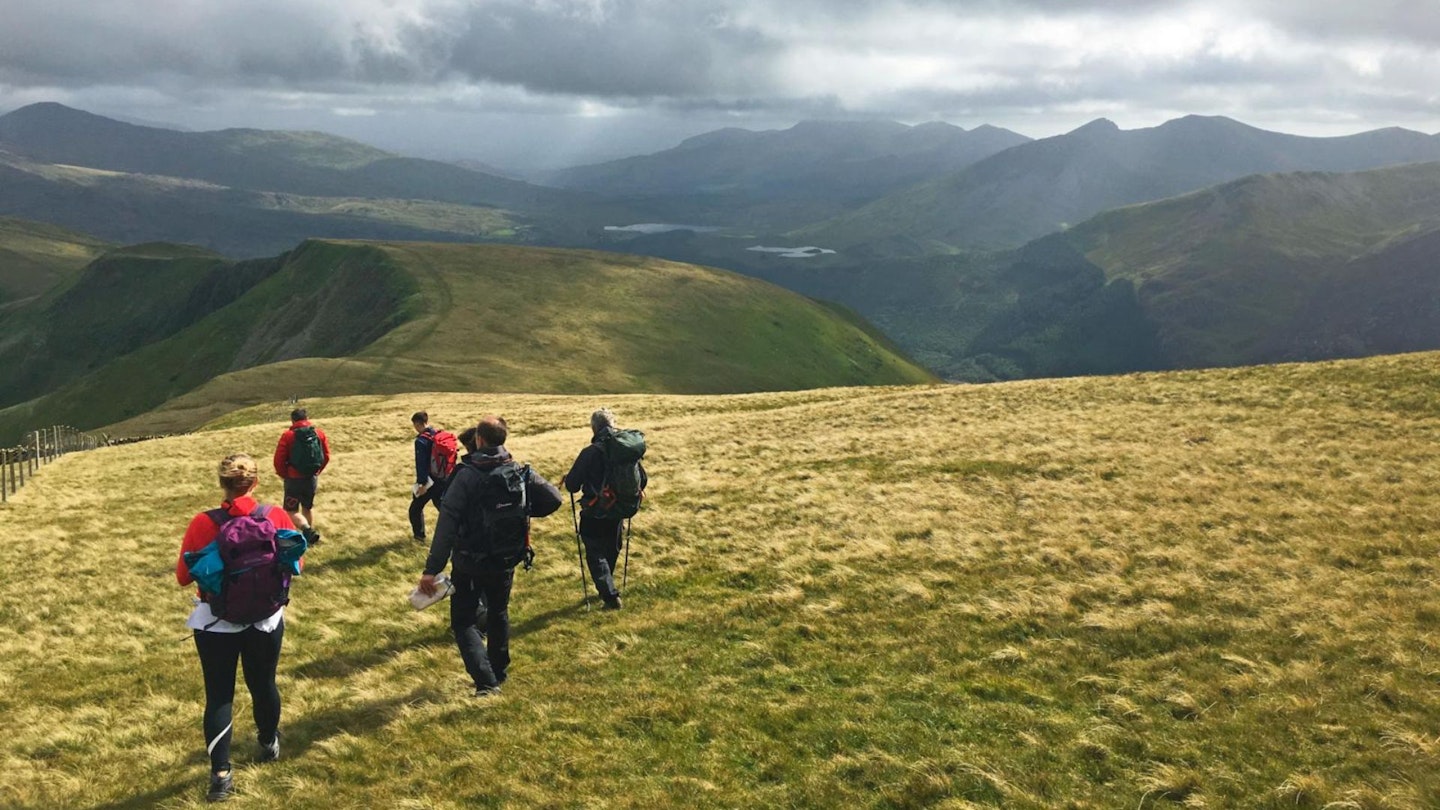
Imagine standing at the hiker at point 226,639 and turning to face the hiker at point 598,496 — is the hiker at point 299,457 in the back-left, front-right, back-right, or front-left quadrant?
front-left

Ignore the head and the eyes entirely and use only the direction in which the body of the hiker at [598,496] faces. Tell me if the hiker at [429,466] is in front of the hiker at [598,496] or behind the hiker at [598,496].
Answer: in front

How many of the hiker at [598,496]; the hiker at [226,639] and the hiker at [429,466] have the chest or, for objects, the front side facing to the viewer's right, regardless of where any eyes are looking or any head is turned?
0

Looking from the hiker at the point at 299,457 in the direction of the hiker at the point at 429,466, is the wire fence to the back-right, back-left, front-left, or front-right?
back-left

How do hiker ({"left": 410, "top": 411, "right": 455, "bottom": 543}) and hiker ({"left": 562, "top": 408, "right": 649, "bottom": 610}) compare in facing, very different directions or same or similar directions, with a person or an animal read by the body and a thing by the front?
same or similar directions

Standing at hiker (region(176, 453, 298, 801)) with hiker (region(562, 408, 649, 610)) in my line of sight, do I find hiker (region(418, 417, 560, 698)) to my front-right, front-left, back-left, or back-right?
front-right

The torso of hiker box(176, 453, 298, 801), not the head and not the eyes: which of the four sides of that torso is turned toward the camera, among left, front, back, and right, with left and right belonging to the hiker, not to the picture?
back

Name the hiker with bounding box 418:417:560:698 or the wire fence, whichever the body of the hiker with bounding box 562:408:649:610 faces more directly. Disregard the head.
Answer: the wire fence

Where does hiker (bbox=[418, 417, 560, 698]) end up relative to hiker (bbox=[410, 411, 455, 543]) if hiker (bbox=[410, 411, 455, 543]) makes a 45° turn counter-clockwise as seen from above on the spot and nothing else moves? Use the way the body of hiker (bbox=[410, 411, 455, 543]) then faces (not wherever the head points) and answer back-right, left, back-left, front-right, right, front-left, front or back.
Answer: left

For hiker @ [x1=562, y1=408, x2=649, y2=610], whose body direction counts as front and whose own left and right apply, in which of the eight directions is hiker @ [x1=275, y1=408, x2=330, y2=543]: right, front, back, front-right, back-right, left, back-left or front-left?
front

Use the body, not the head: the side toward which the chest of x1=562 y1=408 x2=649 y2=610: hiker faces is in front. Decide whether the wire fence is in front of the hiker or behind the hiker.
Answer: in front

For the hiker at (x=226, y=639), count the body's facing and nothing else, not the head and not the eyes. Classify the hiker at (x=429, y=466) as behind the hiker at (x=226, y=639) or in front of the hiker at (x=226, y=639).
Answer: in front

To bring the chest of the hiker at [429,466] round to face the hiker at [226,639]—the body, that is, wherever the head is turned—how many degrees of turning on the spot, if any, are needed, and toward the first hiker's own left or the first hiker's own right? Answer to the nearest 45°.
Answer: approximately 135° to the first hiker's own left
